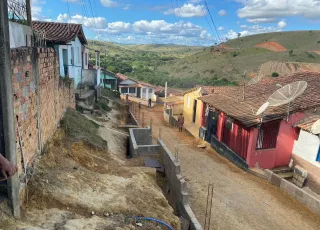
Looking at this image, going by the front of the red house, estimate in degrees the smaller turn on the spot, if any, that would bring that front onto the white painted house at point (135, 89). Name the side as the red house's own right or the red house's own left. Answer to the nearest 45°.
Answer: approximately 90° to the red house's own right

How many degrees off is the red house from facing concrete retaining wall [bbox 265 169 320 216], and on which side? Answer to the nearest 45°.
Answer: approximately 90° to its left

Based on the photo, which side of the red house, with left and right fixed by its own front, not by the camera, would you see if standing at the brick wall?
front

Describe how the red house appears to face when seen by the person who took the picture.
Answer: facing the viewer and to the left of the viewer

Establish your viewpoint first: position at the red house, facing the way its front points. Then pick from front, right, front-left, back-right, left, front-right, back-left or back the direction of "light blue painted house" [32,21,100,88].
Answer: front-right

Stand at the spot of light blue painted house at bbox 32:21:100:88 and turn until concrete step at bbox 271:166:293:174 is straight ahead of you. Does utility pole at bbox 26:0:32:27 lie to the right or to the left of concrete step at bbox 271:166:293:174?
right

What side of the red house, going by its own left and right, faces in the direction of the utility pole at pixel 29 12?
front

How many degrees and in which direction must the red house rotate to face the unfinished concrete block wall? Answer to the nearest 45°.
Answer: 0° — it already faces it

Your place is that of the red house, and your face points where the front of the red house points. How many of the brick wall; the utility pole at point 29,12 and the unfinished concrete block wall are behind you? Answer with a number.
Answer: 0

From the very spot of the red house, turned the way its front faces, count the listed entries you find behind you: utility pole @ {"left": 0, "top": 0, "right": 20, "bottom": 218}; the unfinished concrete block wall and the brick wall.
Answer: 0

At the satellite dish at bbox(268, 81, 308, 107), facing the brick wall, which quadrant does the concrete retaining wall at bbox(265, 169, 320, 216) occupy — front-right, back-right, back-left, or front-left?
front-left

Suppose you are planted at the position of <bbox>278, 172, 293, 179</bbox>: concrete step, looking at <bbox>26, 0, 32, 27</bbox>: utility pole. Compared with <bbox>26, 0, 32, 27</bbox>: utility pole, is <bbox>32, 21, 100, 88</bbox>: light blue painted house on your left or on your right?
right
